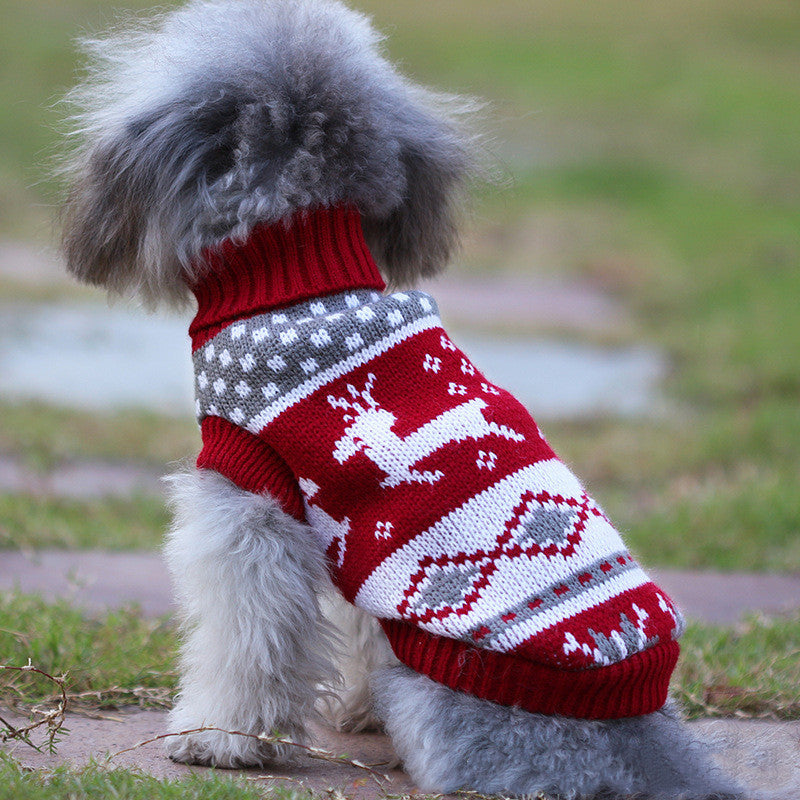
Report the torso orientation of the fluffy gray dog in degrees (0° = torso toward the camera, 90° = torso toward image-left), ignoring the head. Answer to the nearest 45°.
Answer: approximately 135°
